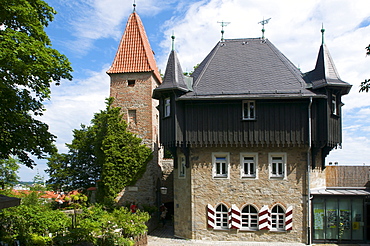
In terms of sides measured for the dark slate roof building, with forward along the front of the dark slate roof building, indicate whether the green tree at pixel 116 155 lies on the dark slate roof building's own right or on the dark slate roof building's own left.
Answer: on the dark slate roof building's own right

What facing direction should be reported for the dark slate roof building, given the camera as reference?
facing the viewer

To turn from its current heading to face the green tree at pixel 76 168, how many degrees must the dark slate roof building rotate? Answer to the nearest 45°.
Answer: approximately 135° to its right

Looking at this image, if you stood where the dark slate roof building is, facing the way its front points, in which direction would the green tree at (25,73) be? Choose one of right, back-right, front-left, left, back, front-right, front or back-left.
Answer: front-right

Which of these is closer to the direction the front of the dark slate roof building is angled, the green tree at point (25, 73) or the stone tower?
the green tree

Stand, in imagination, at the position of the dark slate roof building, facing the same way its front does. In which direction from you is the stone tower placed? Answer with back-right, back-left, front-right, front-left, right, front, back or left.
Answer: back-right
